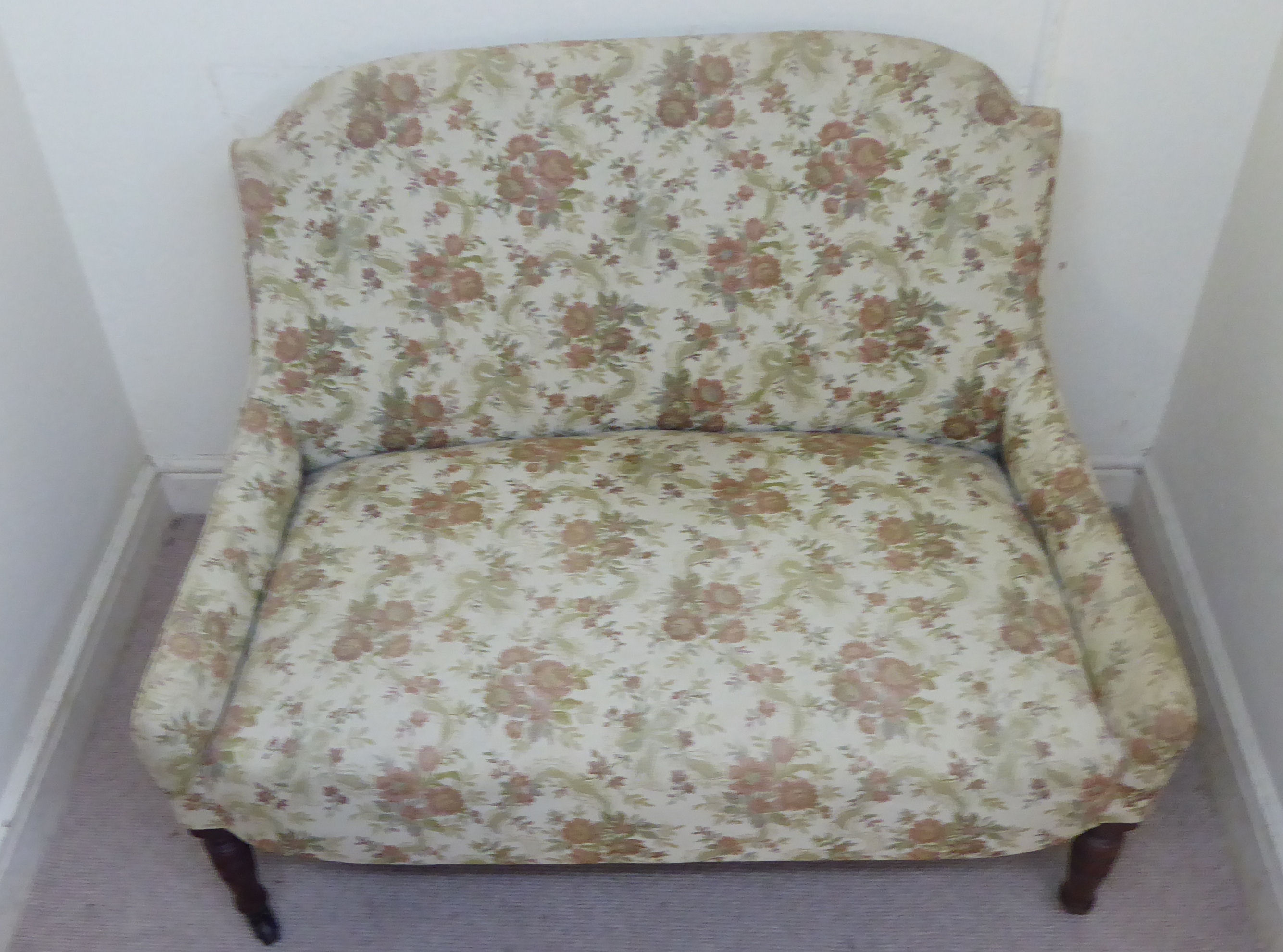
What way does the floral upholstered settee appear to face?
toward the camera
